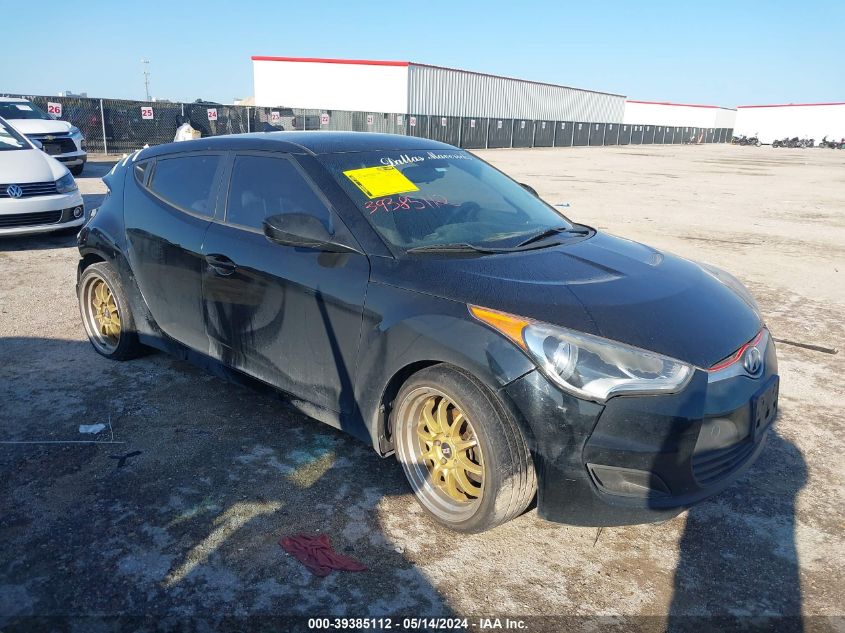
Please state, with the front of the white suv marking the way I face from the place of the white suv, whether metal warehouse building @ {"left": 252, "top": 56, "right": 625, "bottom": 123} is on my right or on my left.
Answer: on my left

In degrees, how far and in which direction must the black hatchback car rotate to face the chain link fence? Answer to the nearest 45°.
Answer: approximately 180°

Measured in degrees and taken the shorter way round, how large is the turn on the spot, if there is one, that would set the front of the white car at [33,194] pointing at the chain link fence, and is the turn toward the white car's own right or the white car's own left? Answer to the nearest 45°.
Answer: approximately 135° to the white car's own left

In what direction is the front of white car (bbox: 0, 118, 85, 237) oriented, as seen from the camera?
facing the viewer and to the right of the viewer

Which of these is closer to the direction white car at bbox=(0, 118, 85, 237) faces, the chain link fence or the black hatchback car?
the black hatchback car

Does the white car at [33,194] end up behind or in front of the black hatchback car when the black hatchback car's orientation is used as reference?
behind

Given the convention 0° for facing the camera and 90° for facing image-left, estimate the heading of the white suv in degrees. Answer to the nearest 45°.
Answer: approximately 315°

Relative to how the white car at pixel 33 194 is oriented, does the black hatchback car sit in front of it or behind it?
in front

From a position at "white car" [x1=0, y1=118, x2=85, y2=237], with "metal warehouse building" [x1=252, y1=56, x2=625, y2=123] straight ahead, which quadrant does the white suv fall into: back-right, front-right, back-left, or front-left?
front-left
